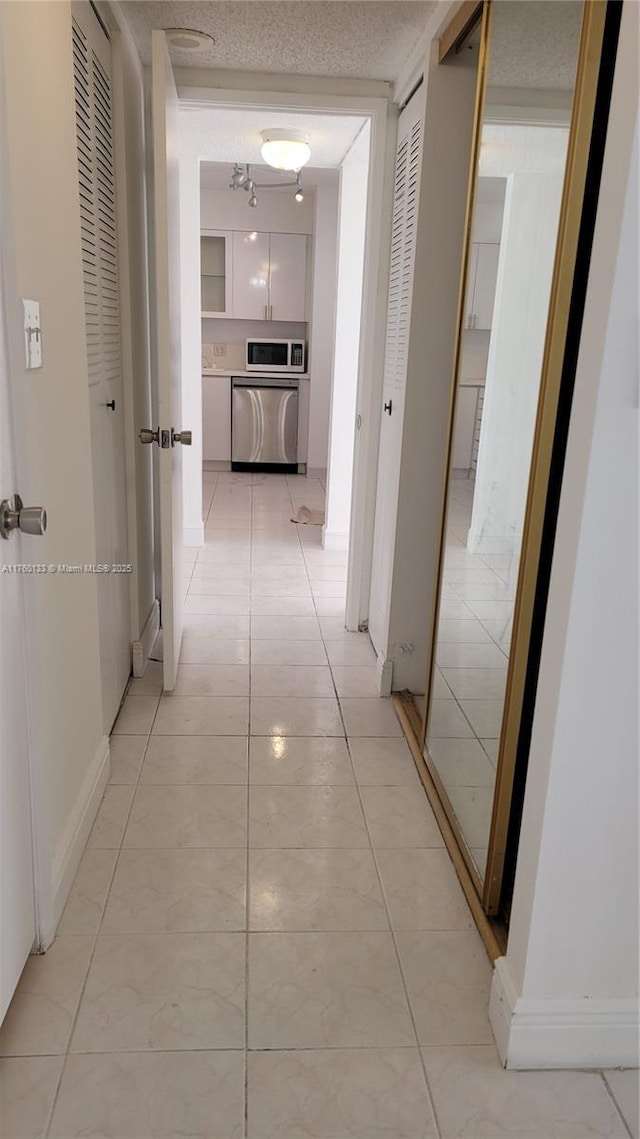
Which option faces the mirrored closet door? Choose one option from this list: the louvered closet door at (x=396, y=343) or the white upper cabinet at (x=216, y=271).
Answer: the white upper cabinet

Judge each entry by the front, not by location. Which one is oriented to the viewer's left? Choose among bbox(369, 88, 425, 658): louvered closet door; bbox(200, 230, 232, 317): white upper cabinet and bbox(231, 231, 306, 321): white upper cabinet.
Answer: the louvered closet door

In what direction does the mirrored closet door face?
to the viewer's left

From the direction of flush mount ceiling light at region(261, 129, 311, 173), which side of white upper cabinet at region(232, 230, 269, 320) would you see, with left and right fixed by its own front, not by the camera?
front

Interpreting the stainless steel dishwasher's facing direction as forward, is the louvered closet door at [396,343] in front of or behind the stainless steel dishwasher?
in front

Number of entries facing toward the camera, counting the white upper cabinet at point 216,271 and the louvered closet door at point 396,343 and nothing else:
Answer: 1

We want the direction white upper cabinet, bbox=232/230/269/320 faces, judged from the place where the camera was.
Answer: facing the viewer

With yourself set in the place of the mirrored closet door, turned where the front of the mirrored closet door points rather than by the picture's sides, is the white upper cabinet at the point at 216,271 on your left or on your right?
on your right

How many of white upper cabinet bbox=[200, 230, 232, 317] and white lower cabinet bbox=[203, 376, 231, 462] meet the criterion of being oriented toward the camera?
2

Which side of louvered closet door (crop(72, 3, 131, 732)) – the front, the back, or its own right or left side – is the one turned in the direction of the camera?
right

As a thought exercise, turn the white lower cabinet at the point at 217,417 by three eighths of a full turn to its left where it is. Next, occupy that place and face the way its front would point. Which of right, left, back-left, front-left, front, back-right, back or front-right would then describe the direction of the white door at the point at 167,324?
back-right

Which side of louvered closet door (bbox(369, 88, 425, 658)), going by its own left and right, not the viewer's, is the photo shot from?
left

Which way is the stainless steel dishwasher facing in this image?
toward the camera

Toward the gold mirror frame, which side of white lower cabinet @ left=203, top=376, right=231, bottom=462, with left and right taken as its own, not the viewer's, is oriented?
front

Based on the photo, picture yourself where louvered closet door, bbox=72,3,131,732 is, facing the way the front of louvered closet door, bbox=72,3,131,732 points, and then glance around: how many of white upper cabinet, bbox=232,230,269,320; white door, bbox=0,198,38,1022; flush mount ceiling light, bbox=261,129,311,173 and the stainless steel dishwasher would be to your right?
1

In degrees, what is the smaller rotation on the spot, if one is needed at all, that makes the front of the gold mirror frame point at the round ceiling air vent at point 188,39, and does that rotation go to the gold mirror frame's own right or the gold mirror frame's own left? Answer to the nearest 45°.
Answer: approximately 45° to the gold mirror frame's own right

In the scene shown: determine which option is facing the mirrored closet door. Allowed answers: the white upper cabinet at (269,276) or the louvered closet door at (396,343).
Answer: the white upper cabinet

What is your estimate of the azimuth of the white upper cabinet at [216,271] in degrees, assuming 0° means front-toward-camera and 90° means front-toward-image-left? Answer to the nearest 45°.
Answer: approximately 0°

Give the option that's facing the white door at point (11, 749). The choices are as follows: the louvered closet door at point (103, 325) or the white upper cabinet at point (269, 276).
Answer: the white upper cabinet

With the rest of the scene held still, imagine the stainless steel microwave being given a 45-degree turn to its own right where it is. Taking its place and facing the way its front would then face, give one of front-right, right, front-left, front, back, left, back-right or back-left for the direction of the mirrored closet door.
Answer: front-left

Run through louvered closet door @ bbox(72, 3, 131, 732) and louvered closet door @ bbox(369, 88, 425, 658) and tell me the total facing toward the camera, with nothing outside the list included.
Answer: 0

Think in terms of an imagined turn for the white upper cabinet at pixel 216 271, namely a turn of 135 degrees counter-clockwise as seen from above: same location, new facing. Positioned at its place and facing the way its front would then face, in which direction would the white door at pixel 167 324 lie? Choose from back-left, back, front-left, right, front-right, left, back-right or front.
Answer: back-right
